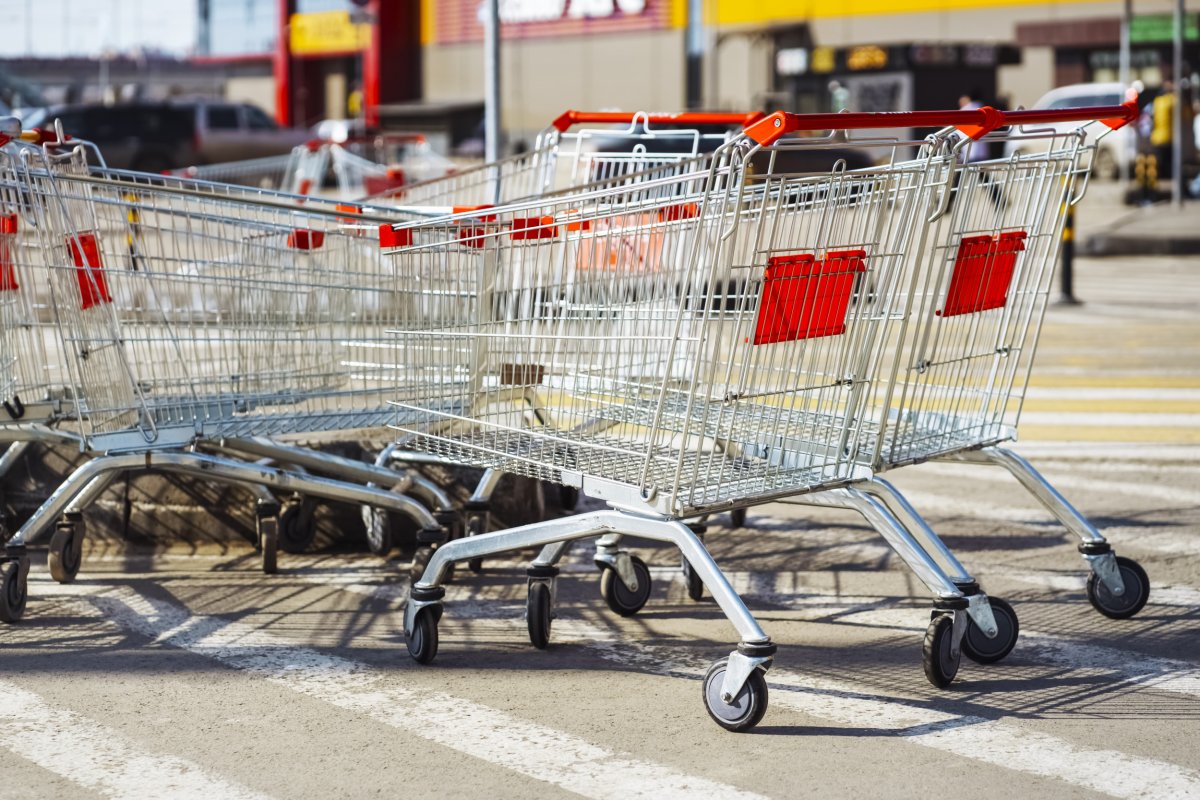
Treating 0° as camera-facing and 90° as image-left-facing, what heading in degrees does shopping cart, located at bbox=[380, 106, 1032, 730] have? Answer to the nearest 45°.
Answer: approximately 135°

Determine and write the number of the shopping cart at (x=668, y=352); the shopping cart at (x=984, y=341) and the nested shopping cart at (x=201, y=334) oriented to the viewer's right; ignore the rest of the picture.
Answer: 1

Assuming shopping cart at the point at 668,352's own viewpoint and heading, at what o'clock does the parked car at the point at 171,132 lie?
The parked car is roughly at 1 o'clock from the shopping cart.

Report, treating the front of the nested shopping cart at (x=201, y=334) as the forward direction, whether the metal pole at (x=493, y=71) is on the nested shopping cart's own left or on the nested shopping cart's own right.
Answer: on the nested shopping cart's own left

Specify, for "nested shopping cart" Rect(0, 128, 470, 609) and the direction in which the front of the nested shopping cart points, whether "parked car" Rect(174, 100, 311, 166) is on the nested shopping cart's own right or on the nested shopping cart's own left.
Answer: on the nested shopping cart's own left

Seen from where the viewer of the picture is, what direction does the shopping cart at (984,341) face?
facing away from the viewer and to the left of the viewer

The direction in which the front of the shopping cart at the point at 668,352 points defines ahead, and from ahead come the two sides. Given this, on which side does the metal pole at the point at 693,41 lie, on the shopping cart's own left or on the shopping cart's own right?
on the shopping cart's own right

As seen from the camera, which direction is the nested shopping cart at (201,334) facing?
to the viewer's right
